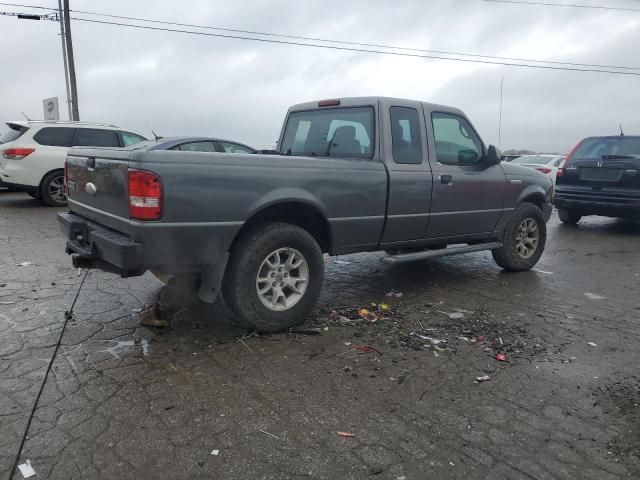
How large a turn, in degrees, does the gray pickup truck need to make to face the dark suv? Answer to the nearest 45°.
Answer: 0° — it already faces it

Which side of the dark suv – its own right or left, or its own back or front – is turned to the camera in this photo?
back

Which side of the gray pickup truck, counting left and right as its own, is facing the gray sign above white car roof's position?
left

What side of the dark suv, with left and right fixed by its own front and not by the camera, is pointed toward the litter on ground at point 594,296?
back

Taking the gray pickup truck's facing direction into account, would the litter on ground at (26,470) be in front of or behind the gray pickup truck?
behind

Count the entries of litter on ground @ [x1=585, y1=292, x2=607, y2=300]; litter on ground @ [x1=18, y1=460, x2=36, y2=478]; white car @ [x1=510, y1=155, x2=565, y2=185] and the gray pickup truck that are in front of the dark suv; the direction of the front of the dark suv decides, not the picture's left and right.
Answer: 1

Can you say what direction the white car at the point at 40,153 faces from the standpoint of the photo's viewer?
facing away from the viewer and to the right of the viewer

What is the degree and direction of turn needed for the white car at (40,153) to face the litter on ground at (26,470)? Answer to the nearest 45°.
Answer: approximately 135° to its right

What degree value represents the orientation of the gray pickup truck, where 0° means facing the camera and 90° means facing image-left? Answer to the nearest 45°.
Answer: approximately 225°
